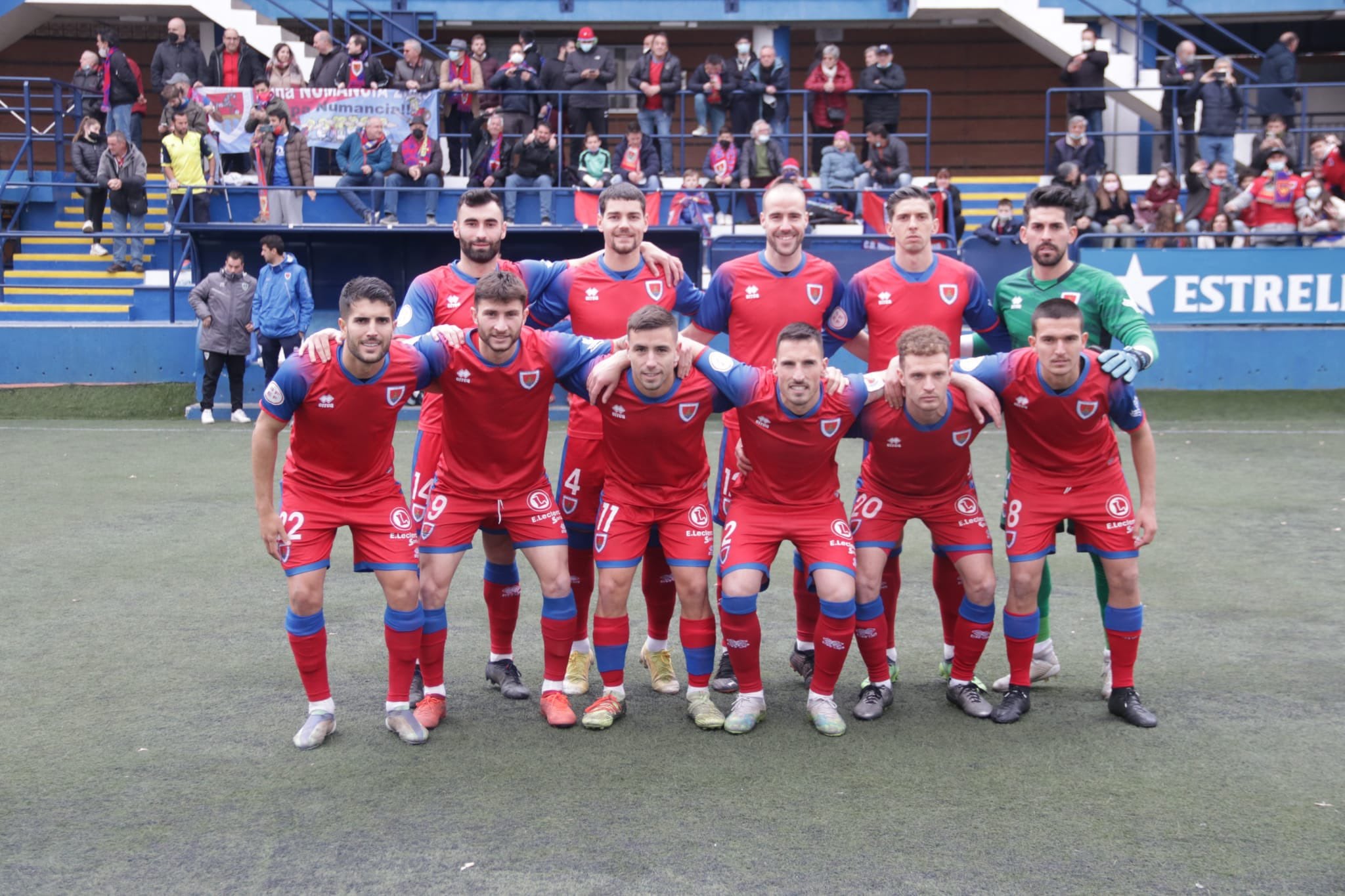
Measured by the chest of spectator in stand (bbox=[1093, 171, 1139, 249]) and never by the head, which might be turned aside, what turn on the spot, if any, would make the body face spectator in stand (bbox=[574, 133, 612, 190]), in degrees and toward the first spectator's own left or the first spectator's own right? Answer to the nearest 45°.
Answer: approximately 90° to the first spectator's own right

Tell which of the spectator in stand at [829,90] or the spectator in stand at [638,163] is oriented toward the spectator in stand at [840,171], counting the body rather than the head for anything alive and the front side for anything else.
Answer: the spectator in stand at [829,90]

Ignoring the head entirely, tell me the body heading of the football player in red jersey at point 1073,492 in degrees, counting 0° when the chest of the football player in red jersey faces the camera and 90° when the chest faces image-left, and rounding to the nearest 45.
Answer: approximately 0°

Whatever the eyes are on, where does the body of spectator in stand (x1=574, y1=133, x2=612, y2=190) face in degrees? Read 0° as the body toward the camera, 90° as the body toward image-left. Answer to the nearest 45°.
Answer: approximately 0°

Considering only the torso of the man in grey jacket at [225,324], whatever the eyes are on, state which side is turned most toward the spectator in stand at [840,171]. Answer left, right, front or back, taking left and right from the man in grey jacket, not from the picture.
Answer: left

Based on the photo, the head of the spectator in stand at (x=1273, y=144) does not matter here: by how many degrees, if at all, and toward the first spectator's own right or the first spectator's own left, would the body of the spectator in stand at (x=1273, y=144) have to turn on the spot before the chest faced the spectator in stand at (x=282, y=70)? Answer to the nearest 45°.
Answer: approximately 90° to the first spectator's own right

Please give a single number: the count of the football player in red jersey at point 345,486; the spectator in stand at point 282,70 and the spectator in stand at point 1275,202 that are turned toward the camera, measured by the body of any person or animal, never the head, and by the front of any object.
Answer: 3

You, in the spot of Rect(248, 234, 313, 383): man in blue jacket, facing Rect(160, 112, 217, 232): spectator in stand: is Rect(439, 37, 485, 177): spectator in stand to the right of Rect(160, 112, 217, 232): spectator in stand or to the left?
right

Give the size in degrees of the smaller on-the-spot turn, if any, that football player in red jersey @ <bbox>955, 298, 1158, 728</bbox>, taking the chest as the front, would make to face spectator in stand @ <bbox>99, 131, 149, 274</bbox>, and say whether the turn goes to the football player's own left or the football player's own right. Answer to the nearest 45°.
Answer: approximately 135° to the football player's own right

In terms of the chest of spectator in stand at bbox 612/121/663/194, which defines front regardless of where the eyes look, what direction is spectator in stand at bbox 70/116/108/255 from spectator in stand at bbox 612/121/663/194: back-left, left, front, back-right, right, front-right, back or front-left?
right
